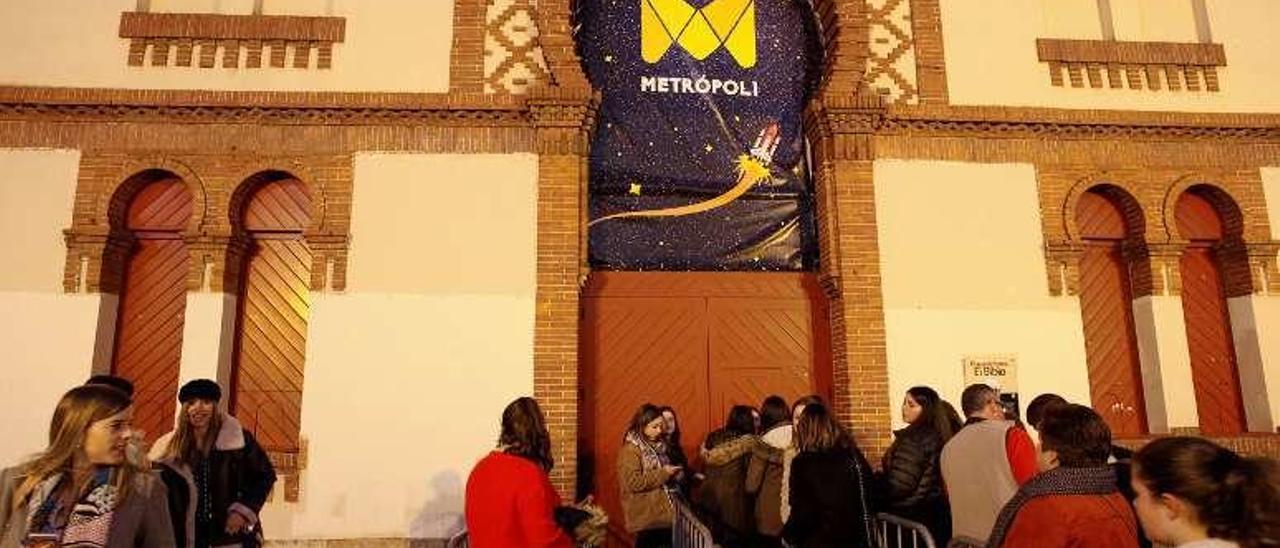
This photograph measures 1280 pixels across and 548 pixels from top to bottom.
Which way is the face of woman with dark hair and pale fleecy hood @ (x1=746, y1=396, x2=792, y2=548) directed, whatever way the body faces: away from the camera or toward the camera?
away from the camera

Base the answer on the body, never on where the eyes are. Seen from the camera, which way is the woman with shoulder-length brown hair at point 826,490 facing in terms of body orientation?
away from the camera

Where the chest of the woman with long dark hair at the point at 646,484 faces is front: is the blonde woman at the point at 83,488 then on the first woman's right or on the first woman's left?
on the first woman's right

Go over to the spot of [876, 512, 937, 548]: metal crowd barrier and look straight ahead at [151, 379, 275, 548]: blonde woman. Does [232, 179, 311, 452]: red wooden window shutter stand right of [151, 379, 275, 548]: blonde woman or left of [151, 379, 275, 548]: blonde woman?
right

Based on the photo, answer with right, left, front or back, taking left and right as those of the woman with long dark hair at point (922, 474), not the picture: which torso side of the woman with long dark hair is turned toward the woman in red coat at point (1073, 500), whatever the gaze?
left

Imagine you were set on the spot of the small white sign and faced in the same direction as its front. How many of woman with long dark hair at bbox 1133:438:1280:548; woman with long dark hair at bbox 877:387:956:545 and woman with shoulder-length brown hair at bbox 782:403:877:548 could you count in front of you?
3

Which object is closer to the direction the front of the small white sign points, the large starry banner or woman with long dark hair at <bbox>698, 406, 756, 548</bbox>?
the woman with long dark hair

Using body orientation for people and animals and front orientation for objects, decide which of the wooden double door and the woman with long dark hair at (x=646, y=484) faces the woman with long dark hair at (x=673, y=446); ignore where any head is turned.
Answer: the wooden double door

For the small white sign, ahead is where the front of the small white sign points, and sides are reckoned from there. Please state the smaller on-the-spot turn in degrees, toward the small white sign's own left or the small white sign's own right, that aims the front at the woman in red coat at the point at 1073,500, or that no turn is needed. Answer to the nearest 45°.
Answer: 0° — it already faces them
